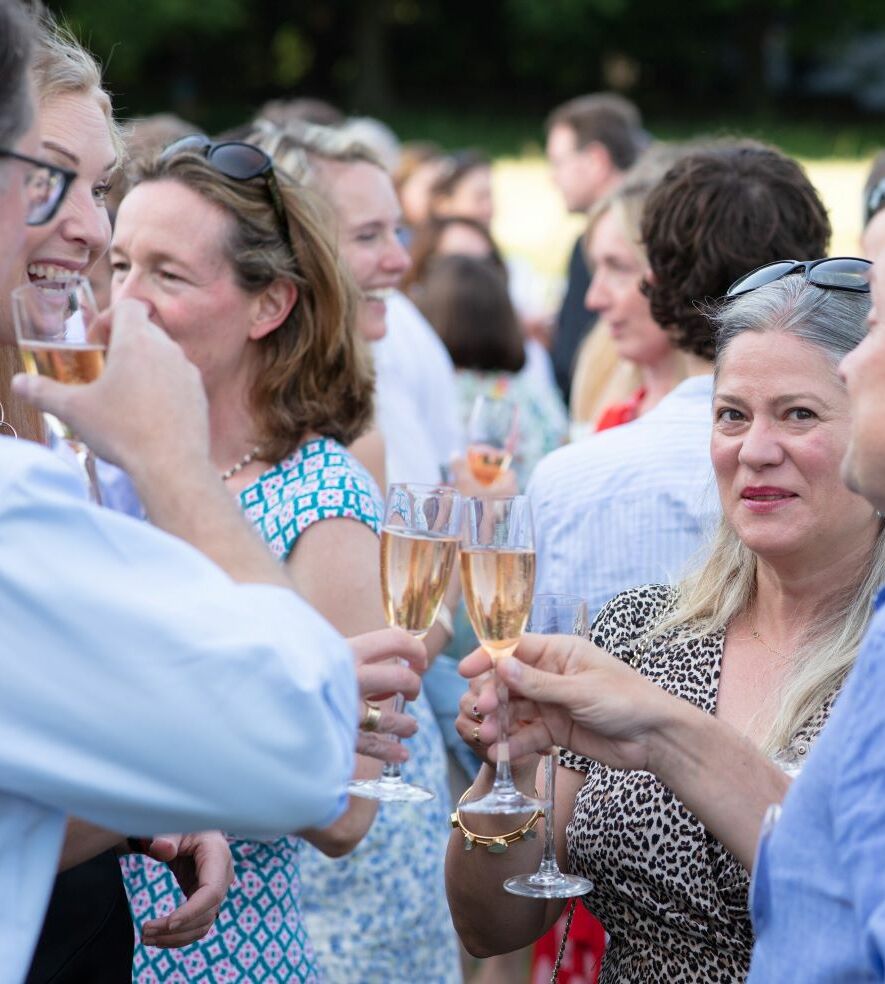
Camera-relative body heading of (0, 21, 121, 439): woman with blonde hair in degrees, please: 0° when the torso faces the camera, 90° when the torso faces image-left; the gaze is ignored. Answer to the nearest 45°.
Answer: approximately 315°

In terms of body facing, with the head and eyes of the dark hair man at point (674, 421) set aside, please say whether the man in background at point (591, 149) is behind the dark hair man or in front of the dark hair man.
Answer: in front

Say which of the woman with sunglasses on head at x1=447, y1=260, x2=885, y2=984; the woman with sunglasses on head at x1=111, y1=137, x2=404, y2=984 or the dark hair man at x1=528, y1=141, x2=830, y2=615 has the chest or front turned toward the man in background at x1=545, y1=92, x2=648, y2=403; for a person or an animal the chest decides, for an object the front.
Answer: the dark hair man

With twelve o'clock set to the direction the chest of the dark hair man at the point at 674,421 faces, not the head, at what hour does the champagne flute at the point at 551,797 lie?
The champagne flute is roughly at 6 o'clock from the dark hair man.

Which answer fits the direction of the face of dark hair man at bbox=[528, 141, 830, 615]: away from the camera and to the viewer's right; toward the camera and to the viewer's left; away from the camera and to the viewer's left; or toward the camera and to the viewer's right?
away from the camera and to the viewer's left

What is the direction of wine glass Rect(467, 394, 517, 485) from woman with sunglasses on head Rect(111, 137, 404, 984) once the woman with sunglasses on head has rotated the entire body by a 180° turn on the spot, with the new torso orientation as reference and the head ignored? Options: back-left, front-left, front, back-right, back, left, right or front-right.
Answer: front

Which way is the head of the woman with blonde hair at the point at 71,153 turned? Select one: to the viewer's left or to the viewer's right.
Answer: to the viewer's right

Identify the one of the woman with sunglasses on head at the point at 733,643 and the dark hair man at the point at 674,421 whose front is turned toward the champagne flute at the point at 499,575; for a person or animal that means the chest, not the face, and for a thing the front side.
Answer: the woman with sunglasses on head

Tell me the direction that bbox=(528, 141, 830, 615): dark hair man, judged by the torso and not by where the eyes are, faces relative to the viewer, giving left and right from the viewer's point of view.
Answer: facing away from the viewer
